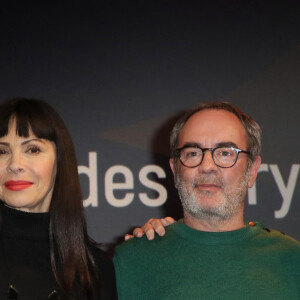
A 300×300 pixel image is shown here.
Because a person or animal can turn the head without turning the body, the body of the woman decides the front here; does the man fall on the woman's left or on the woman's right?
on the woman's left

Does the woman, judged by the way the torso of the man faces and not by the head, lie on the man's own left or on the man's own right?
on the man's own right

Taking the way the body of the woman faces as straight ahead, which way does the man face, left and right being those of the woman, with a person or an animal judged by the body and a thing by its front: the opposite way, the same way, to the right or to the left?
the same way

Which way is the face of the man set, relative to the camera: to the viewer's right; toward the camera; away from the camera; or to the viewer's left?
toward the camera

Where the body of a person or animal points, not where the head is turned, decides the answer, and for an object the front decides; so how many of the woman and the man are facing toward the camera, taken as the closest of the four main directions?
2

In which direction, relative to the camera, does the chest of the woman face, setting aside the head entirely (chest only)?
toward the camera

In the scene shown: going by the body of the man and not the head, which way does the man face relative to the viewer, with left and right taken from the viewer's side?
facing the viewer
